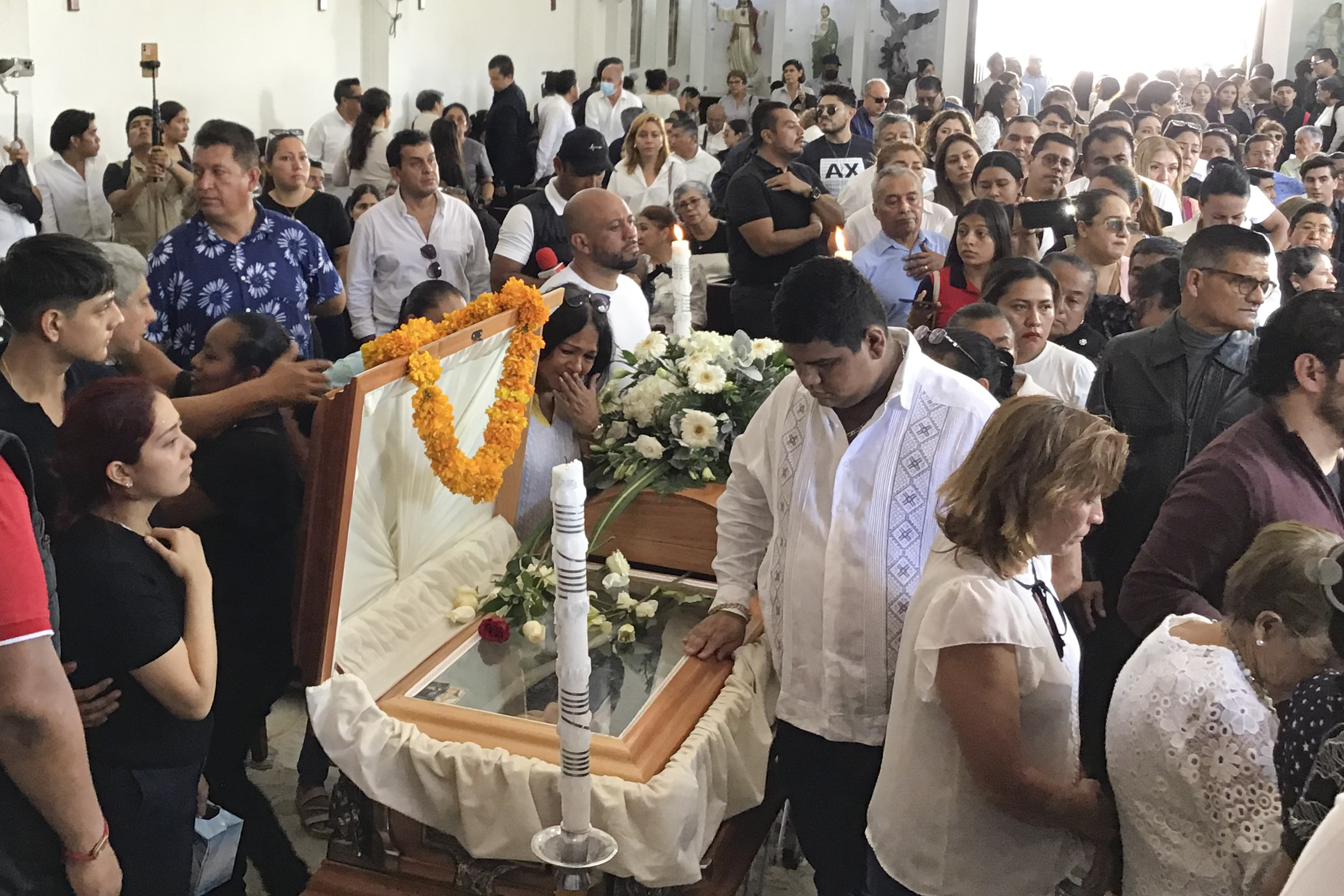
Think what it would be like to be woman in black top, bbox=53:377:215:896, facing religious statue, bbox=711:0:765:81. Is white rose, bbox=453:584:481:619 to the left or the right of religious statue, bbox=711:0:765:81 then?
right

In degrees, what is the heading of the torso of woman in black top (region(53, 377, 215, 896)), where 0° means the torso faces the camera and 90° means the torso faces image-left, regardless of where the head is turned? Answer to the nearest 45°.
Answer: approximately 270°

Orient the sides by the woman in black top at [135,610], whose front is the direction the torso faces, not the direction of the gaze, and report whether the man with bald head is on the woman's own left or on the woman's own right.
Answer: on the woman's own left

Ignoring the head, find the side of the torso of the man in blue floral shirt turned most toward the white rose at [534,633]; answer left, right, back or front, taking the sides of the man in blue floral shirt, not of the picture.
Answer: front

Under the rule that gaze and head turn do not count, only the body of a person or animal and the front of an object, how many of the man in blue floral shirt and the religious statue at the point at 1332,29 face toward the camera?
2

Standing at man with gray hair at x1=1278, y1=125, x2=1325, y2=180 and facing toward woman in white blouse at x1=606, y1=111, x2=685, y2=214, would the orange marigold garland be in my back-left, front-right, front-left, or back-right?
front-left

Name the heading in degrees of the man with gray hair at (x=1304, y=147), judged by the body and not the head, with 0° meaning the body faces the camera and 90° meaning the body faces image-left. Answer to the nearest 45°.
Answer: approximately 45°

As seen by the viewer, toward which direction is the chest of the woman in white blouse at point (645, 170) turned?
toward the camera

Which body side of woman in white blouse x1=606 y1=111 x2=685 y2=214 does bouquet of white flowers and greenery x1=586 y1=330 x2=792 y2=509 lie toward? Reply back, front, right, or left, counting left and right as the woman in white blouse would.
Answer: front

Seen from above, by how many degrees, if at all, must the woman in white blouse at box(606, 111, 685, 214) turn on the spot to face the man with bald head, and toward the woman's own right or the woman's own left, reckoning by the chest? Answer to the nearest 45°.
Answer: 0° — they already face them

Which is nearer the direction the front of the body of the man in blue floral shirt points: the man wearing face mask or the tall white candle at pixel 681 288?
the tall white candle

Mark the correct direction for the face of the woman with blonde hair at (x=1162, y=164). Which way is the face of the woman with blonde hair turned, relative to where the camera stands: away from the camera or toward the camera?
toward the camera

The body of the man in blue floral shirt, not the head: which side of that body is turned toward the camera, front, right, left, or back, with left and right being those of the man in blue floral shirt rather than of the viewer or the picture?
front
